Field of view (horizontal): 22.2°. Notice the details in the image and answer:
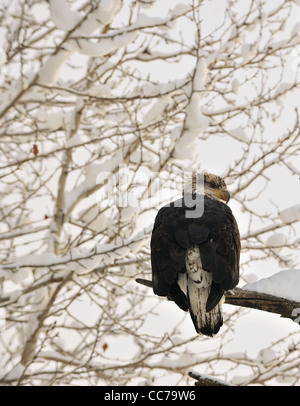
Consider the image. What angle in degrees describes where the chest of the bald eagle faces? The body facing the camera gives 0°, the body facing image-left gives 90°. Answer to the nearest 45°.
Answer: approximately 180°
